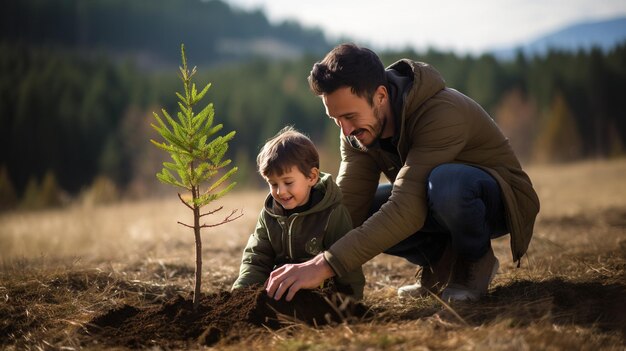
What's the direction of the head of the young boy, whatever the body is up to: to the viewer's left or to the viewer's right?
to the viewer's left

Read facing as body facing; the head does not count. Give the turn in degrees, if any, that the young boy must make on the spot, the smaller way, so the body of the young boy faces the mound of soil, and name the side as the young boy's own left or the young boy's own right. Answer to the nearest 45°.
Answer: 0° — they already face it

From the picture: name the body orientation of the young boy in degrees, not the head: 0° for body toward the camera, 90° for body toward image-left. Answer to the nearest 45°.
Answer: approximately 45°
